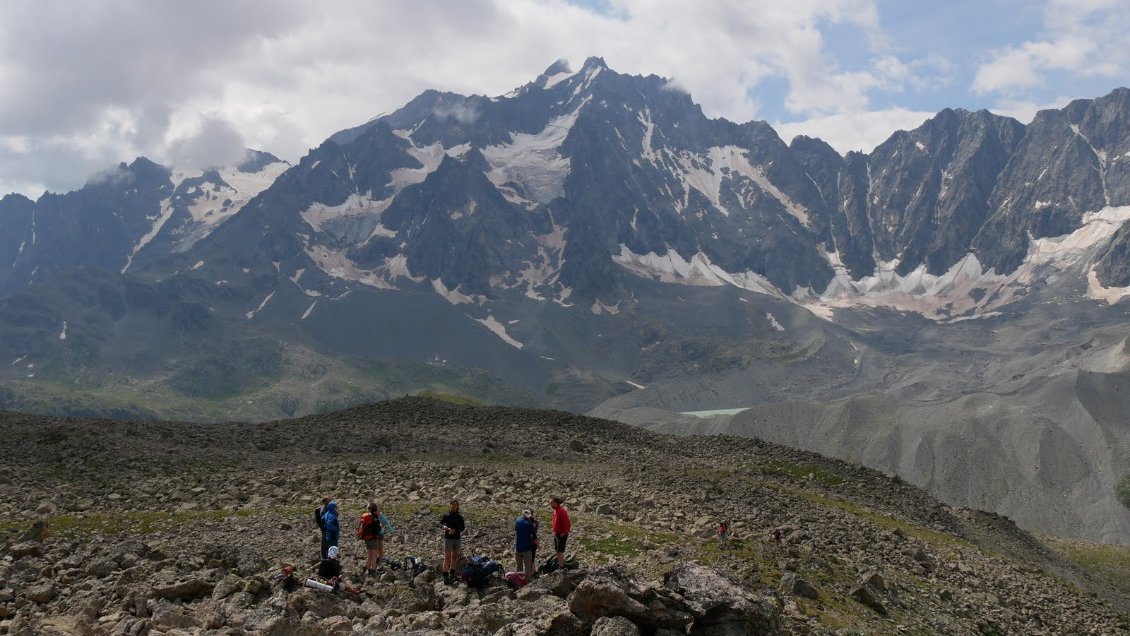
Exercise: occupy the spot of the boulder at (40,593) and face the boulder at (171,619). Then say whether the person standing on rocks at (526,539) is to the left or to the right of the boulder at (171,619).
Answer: left

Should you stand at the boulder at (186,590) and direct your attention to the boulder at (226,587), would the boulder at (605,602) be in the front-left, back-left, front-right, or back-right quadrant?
front-right

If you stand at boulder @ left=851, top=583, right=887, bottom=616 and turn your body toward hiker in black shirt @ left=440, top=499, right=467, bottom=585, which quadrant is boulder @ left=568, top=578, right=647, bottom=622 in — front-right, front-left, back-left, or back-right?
front-left

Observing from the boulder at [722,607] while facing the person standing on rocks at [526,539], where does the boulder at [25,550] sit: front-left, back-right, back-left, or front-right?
front-left

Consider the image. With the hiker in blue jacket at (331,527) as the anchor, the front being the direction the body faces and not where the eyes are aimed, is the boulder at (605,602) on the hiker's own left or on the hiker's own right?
on the hiker's own right

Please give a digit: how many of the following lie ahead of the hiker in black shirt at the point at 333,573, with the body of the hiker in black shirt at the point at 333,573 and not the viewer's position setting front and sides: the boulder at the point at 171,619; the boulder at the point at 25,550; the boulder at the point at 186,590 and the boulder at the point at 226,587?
0

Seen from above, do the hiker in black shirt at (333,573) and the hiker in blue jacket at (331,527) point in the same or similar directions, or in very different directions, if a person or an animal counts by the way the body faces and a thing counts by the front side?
same or similar directions

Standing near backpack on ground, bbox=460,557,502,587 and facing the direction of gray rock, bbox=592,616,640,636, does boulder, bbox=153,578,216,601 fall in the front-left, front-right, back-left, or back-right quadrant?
back-right
